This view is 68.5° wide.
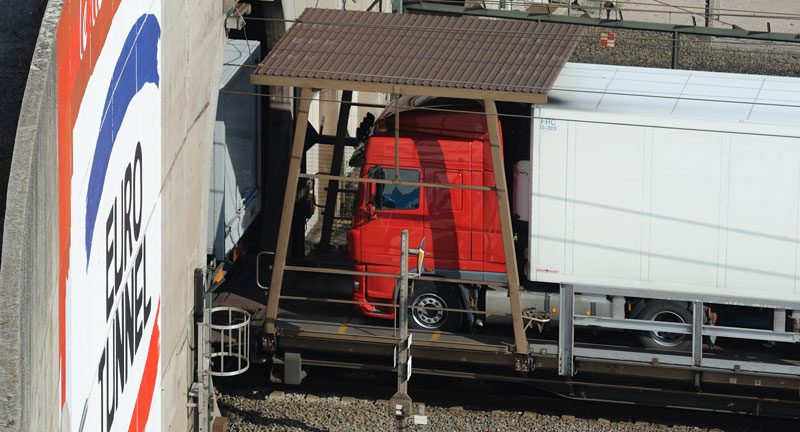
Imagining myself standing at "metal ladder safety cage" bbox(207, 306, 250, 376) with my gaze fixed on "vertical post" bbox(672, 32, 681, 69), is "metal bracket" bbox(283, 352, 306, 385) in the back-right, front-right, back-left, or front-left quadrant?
front-right

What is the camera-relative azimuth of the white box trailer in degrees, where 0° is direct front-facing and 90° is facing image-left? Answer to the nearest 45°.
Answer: approximately 90°

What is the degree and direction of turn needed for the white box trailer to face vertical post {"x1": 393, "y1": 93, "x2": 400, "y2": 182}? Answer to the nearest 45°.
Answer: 0° — it already faces it

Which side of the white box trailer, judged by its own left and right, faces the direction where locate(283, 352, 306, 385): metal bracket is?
front

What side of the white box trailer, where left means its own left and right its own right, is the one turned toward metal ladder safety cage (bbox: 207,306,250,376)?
front
